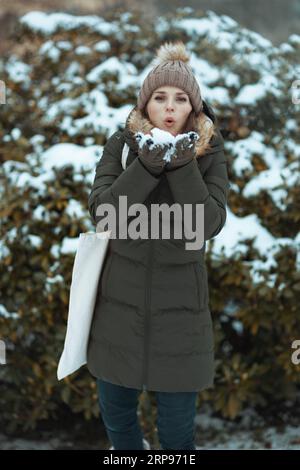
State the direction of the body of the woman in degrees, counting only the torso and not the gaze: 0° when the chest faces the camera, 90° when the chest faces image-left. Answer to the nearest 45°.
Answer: approximately 0°
